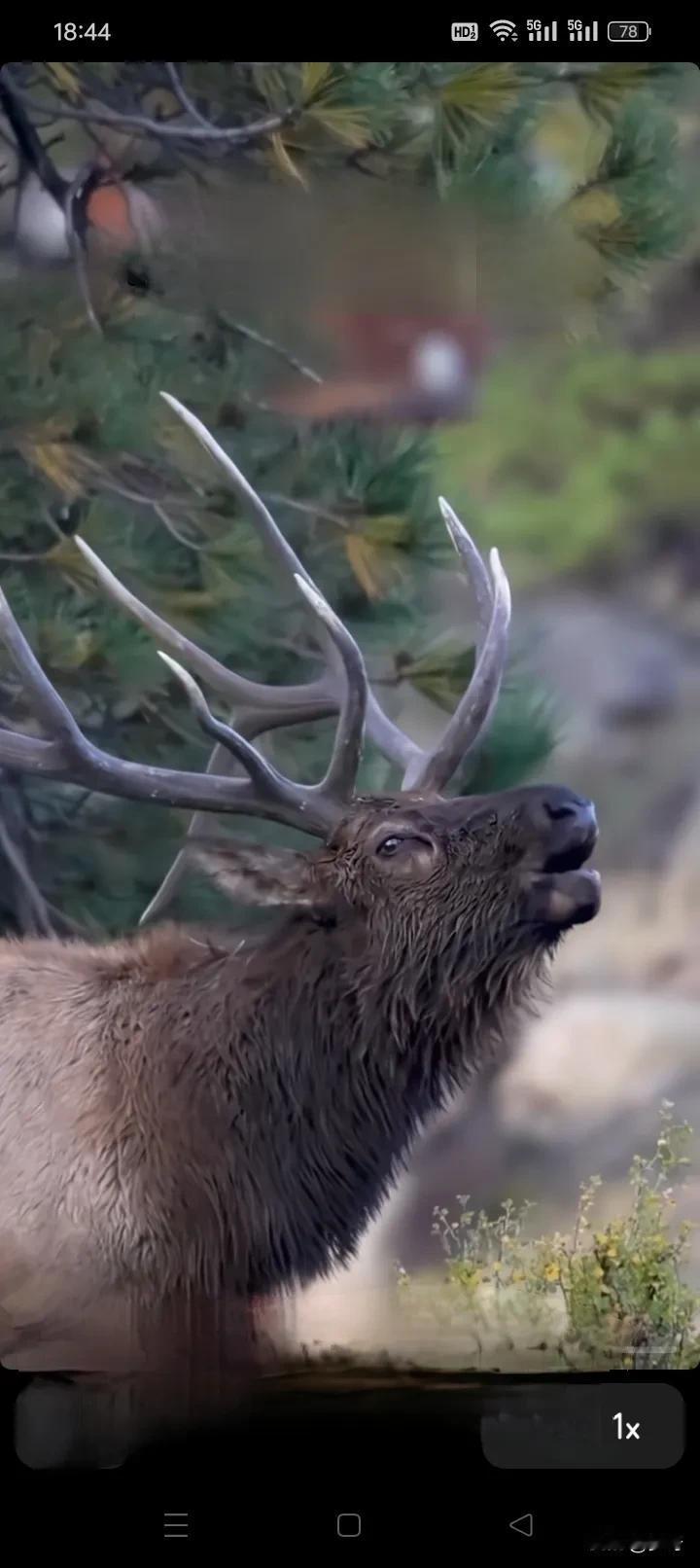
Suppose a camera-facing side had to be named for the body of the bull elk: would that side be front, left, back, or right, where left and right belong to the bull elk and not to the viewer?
right
